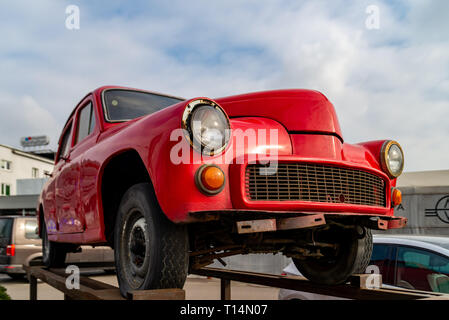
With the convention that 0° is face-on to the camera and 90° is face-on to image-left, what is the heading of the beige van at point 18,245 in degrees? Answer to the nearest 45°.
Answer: approximately 225°

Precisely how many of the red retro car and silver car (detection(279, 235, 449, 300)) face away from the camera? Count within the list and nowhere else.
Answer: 0

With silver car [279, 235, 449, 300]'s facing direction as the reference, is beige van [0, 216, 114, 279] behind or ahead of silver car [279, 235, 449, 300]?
behind

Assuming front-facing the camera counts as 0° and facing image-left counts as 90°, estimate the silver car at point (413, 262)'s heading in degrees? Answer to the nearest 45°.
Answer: approximately 315°

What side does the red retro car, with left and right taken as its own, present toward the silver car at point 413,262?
left

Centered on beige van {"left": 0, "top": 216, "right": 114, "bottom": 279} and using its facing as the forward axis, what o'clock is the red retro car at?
The red retro car is roughly at 4 o'clock from the beige van.

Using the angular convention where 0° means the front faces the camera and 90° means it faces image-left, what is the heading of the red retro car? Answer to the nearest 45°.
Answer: approximately 315°
